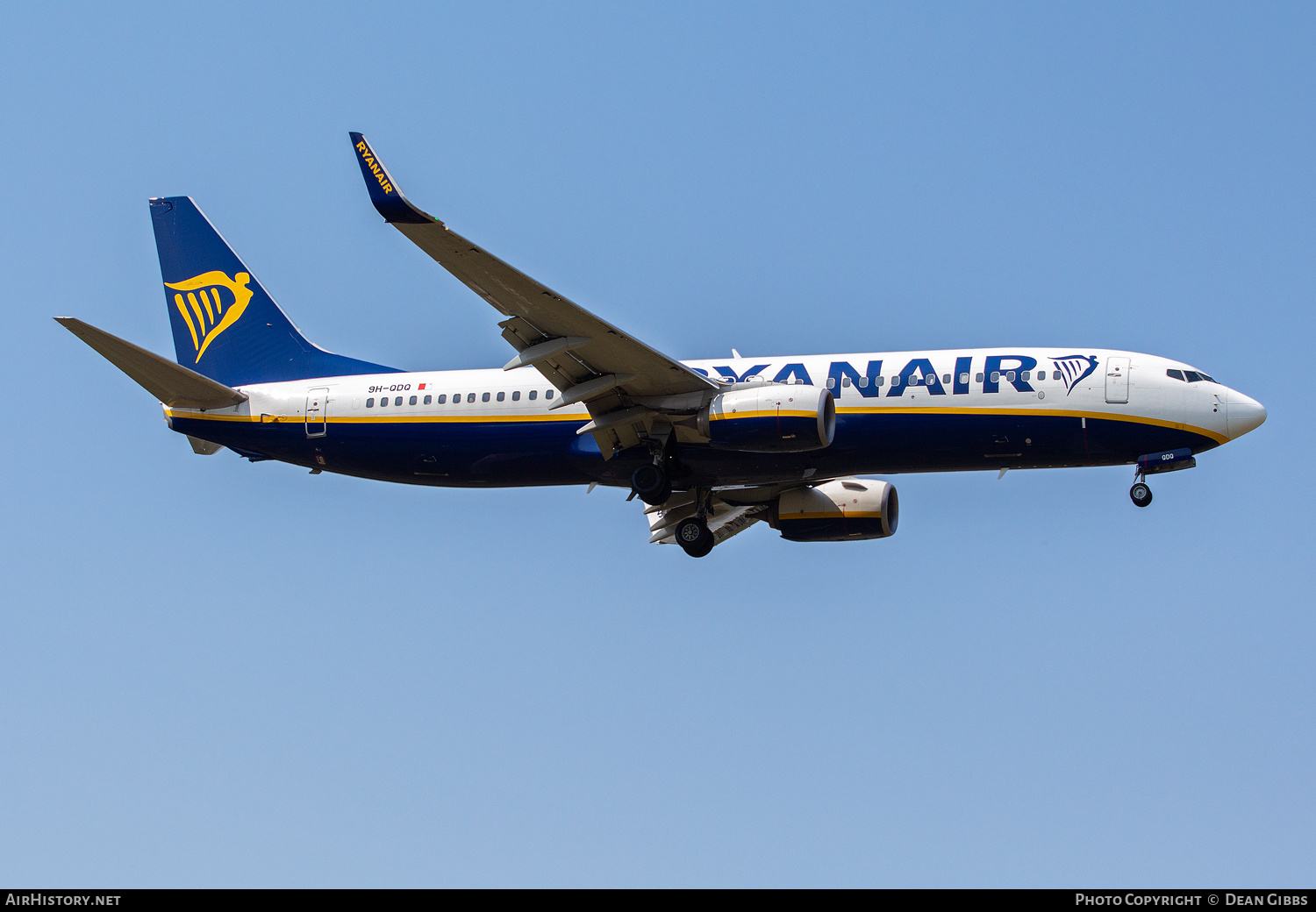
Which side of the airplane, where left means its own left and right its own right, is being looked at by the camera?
right
